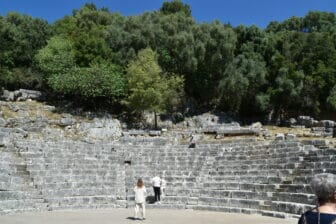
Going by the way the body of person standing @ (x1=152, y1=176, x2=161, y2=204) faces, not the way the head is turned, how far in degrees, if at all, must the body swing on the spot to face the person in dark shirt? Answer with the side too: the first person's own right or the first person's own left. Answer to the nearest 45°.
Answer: approximately 180°

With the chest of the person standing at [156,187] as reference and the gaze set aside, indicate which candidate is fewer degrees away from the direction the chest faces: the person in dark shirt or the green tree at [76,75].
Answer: the green tree

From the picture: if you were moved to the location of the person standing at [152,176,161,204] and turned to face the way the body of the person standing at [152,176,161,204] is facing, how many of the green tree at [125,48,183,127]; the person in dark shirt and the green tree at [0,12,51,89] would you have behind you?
1

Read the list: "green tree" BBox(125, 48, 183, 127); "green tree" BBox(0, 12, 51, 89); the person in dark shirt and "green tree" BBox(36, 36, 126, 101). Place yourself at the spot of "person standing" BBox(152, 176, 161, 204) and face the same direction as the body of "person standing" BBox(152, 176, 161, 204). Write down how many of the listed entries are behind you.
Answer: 1

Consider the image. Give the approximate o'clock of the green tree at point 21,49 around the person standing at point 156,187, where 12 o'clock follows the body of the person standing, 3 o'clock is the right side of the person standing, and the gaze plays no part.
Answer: The green tree is roughly at 11 o'clock from the person standing.
